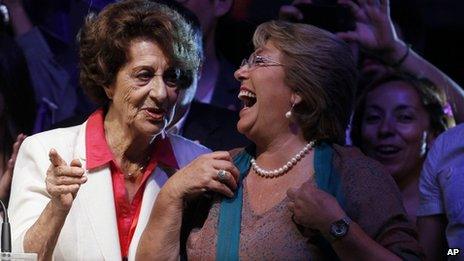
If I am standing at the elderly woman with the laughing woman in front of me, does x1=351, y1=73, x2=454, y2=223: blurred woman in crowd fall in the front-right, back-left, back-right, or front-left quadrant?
front-left

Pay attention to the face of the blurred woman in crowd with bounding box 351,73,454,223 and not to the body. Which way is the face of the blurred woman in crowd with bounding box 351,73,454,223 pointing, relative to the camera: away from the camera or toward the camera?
toward the camera

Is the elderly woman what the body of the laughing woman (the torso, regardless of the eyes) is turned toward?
no

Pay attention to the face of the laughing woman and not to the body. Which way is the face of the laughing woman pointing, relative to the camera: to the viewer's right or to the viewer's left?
to the viewer's left

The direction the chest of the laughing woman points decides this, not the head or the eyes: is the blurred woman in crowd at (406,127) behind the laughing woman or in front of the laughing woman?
behind

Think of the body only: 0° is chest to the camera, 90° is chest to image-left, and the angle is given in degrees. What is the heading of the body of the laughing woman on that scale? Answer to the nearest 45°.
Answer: approximately 45°

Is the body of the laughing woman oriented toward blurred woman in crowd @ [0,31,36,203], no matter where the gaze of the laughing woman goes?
no

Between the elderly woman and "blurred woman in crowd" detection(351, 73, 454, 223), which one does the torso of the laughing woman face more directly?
the elderly woman
